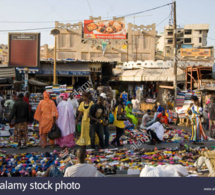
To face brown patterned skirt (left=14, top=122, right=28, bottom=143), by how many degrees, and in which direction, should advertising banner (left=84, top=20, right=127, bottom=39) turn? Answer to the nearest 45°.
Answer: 0° — it already faces it

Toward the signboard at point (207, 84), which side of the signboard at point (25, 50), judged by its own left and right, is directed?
left

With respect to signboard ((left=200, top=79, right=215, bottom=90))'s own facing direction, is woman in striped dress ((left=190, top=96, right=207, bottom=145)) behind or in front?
in front

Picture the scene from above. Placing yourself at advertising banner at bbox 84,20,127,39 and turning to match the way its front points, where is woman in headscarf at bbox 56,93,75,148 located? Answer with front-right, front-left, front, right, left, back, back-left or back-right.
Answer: front

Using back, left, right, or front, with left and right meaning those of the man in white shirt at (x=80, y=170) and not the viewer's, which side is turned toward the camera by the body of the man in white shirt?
back

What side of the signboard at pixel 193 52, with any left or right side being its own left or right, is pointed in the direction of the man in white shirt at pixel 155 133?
front

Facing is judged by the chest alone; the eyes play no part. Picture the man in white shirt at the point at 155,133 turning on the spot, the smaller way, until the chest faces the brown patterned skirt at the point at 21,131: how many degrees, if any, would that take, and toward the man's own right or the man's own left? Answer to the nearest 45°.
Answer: approximately 45° to the man's own left

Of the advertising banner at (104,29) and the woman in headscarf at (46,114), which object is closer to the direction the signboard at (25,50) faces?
the woman in headscarf

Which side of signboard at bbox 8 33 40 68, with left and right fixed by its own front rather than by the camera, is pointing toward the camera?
front

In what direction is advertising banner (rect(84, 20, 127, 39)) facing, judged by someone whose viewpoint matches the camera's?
facing the viewer

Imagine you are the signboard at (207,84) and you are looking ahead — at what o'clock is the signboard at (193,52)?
the signboard at (193,52) is roughly at 6 o'clock from the signboard at (207,84).

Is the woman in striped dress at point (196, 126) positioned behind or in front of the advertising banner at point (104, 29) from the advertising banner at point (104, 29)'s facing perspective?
in front

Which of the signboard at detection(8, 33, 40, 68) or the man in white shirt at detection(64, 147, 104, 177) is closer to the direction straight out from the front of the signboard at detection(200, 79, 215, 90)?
the man in white shirt
